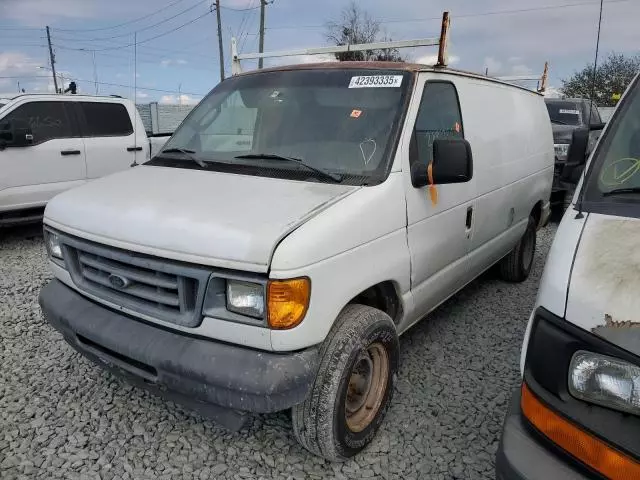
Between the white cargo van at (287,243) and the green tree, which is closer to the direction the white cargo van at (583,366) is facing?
the white cargo van

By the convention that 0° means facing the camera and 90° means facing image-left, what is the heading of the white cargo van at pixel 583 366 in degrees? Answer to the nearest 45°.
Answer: approximately 45°

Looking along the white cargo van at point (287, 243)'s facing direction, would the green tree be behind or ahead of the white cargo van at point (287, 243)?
behind

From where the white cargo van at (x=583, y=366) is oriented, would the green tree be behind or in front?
behind

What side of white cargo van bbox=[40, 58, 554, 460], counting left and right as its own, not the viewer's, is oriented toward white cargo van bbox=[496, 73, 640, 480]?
left

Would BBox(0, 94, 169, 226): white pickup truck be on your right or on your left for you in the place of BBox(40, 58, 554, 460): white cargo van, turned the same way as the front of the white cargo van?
on your right

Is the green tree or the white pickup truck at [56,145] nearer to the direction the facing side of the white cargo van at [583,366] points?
the white pickup truck

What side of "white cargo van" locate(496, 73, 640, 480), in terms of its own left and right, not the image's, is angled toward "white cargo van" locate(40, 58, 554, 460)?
right

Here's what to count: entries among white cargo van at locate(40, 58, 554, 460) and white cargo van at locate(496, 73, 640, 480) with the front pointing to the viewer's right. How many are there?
0
